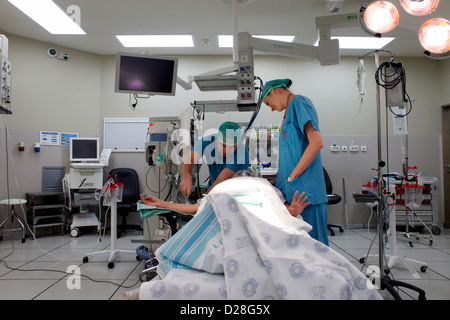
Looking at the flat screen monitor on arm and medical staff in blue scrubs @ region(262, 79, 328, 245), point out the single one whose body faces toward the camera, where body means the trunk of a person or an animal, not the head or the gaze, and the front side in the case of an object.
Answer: the flat screen monitor on arm

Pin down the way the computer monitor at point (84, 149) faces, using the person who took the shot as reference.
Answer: facing the viewer

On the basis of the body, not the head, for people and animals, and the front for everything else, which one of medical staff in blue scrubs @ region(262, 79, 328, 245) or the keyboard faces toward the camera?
the keyboard

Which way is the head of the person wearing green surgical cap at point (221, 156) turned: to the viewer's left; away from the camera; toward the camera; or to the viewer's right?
toward the camera

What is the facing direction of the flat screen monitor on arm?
toward the camera

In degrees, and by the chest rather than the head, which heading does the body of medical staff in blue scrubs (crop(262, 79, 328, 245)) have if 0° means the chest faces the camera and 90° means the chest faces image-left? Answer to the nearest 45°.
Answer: approximately 90°

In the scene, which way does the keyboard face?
toward the camera

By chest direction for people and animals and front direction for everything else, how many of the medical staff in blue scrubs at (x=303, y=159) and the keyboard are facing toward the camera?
1

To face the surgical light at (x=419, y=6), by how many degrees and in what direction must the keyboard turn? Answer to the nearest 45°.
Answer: approximately 45° to its left
